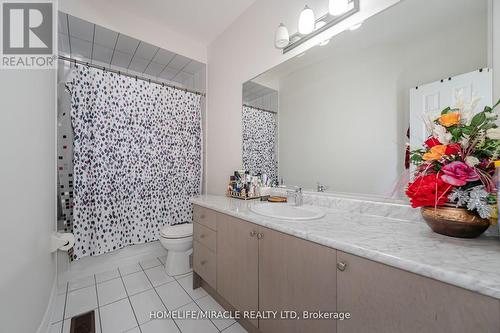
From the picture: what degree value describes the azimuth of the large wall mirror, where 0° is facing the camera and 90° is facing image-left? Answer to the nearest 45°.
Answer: approximately 45°

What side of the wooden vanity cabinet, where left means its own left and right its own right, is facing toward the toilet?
right

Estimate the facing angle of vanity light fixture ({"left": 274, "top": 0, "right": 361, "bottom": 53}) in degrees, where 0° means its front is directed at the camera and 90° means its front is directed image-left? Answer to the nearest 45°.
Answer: approximately 45°

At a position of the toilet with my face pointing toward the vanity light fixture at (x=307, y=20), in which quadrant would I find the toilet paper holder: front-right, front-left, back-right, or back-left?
back-right

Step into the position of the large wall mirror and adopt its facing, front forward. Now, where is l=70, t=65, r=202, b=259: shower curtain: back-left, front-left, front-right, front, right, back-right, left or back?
front-right
